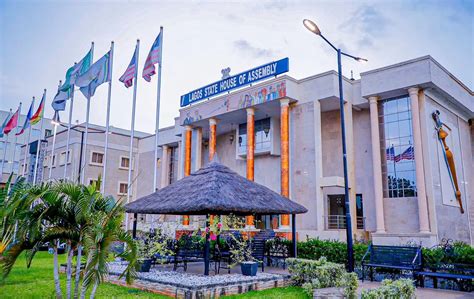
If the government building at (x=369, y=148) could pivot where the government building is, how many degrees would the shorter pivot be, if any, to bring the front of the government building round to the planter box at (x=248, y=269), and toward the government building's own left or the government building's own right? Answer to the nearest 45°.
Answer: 0° — it already faces it

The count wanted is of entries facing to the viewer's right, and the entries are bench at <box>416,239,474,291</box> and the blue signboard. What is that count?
0

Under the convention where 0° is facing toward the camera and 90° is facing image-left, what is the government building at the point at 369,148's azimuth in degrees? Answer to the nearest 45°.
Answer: approximately 45°

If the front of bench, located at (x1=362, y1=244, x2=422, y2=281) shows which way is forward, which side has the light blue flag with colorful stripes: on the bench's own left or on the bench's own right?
on the bench's own right

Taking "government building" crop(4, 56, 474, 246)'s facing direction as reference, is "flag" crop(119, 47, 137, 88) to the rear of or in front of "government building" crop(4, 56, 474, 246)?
in front

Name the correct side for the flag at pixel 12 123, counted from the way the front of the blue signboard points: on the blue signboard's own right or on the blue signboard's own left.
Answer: on the blue signboard's own right

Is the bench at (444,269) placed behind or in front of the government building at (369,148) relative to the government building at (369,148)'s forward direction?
in front

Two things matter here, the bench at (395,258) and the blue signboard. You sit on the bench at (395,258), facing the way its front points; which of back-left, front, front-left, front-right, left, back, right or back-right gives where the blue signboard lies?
right

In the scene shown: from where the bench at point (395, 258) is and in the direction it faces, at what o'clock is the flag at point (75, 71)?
The flag is roughly at 2 o'clock from the bench.
